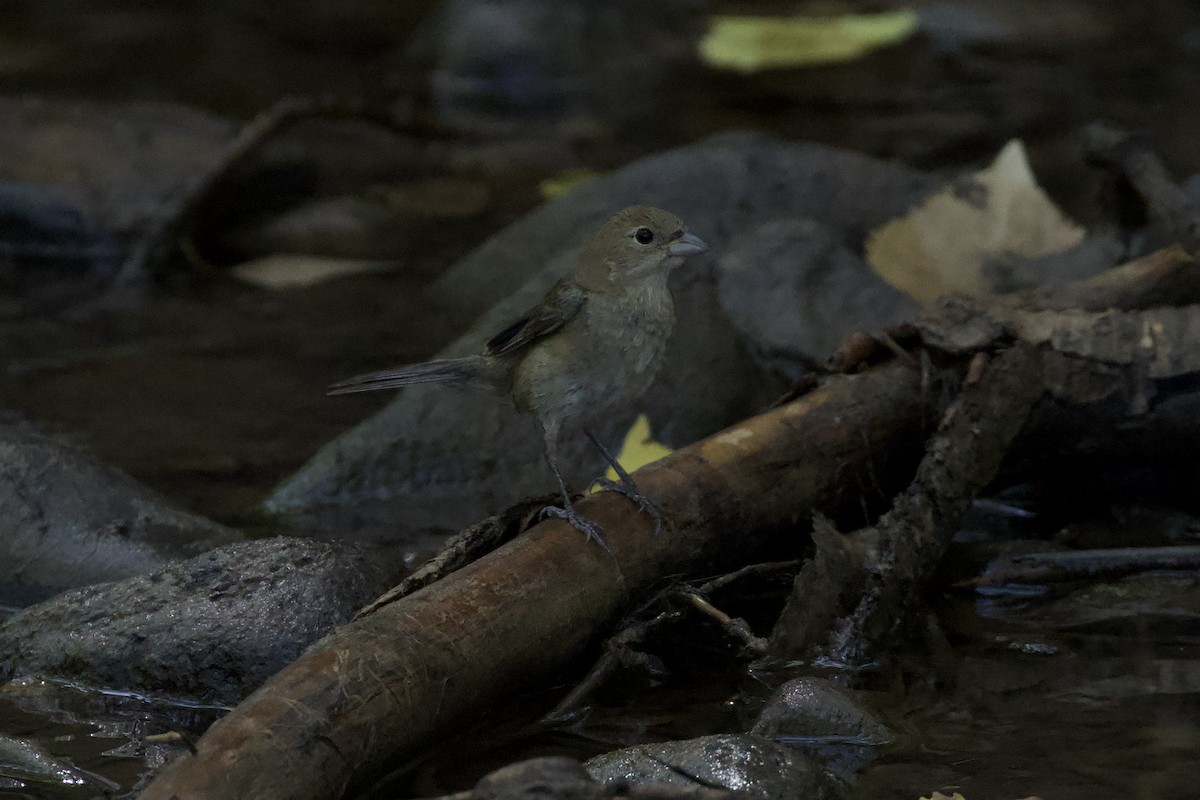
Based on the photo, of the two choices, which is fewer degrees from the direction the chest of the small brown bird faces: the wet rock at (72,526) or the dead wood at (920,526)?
the dead wood

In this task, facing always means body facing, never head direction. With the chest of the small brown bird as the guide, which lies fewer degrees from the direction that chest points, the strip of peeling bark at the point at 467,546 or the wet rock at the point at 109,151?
the strip of peeling bark

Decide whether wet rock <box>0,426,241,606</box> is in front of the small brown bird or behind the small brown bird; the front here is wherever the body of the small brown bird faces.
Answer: behind

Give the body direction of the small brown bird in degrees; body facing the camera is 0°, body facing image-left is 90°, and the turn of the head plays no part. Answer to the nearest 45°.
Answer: approximately 315°

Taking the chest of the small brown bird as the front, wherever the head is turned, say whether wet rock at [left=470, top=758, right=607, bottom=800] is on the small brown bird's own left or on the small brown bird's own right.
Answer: on the small brown bird's own right

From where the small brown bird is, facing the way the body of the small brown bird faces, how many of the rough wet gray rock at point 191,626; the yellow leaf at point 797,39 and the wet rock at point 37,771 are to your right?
2

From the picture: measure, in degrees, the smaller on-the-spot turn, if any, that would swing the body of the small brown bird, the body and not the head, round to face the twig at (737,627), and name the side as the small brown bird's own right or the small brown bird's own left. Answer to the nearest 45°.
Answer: approximately 45° to the small brown bird's own right

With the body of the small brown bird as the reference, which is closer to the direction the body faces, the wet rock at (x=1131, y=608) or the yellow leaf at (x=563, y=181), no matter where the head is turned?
the wet rock

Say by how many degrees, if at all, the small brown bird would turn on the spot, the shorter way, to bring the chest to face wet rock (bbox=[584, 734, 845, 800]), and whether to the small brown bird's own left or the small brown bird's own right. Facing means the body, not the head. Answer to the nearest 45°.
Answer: approximately 45° to the small brown bird's own right

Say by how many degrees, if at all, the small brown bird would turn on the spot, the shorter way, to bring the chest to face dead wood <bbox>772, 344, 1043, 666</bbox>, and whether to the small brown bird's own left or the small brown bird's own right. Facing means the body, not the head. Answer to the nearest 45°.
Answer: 0° — it already faces it

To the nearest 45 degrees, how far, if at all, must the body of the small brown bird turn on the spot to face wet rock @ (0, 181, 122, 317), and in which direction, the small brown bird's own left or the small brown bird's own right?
approximately 180°
